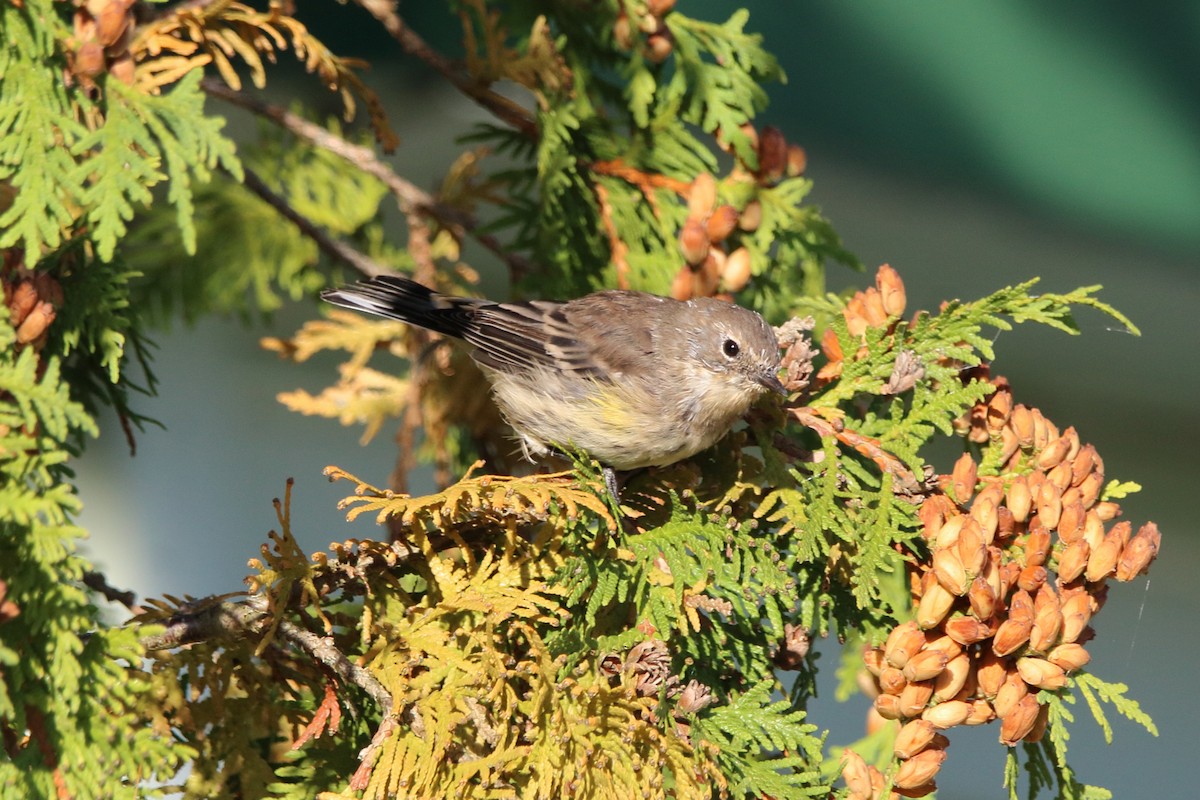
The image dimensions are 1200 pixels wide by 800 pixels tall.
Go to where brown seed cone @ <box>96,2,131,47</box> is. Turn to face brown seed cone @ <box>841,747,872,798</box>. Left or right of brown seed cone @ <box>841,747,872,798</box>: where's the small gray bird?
left

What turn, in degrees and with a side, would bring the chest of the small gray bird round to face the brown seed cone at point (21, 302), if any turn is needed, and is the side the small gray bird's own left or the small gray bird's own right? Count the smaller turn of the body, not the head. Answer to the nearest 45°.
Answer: approximately 135° to the small gray bird's own right

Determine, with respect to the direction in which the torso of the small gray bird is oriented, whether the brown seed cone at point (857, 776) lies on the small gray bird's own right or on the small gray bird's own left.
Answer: on the small gray bird's own right

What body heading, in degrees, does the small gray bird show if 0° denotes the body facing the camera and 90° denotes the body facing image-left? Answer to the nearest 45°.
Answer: approximately 270°
